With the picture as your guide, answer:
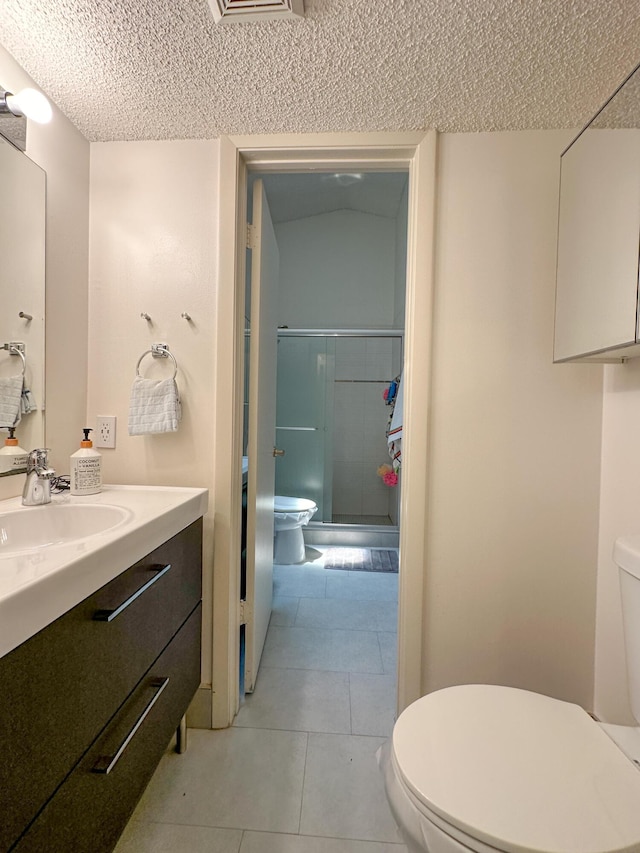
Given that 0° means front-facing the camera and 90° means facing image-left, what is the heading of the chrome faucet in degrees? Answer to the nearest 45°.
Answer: approximately 315°

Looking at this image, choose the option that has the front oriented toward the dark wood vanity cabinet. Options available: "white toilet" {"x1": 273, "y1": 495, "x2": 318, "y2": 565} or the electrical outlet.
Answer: the electrical outlet

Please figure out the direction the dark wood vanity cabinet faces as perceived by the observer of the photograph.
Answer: facing the viewer and to the right of the viewer

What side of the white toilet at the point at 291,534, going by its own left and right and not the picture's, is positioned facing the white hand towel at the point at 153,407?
right

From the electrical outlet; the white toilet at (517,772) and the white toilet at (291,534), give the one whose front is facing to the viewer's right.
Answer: the white toilet at (291,534)

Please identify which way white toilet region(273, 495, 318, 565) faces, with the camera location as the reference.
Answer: facing to the right of the viewer

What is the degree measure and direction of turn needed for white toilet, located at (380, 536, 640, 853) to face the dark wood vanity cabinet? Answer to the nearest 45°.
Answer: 0° — it already faces it

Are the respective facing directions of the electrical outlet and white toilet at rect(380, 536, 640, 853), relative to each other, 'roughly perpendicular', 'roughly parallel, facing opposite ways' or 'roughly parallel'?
roughly perpendicular

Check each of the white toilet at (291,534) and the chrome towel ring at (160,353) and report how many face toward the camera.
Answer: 1

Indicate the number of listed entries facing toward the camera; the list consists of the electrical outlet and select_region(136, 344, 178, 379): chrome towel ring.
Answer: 2

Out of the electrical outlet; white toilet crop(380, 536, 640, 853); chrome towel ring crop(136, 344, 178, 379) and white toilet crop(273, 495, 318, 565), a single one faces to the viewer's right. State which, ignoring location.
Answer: white toilet crop(273, 495, 318, 565)
